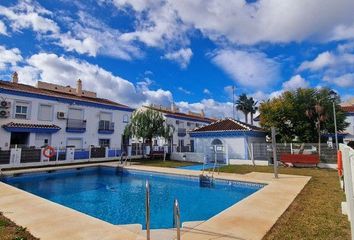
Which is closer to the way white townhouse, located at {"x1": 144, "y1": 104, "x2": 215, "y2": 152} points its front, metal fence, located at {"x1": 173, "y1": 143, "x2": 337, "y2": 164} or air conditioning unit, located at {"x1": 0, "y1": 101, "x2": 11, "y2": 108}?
the metal fence

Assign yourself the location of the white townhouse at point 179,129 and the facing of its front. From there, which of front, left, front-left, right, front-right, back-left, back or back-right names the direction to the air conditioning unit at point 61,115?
right

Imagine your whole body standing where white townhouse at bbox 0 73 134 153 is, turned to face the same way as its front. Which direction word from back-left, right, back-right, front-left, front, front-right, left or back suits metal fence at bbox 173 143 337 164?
front

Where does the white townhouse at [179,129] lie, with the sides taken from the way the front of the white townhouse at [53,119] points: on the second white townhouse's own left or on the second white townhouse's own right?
on the second white townhouse's own left

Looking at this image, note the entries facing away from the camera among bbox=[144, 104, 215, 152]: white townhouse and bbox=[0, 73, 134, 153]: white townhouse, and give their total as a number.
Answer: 0

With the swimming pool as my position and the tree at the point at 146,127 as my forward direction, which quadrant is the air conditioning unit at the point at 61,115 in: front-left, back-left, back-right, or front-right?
front-left

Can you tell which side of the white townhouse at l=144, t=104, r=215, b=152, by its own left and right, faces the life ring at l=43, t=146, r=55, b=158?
right

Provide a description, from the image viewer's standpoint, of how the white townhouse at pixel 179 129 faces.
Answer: facing the viewer and to the right of the viewer

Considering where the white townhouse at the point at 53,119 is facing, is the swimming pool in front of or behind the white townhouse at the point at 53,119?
in front

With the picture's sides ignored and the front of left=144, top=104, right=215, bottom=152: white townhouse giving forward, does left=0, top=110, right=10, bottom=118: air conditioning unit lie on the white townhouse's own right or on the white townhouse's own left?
on the white townhouse's own right

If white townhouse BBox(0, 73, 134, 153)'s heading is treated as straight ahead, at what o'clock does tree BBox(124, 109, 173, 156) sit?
The tree is roughly at 11 o'clock from the white townhouse.

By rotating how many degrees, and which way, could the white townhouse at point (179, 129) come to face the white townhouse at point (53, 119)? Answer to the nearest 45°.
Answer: approximately 90° to its right

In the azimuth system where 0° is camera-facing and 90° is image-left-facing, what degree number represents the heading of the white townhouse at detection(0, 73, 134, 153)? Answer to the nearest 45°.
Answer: approximately 315°

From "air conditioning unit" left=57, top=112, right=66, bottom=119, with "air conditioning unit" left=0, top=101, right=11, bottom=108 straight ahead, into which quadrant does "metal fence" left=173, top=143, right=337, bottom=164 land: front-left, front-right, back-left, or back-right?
back-left

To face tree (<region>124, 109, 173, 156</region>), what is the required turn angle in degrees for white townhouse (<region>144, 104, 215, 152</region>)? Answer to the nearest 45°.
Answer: approximately 45° to its right
